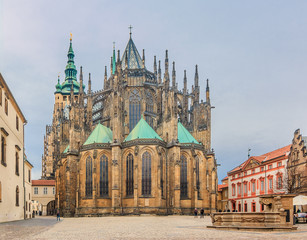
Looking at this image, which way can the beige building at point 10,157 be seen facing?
to the viewer's right
